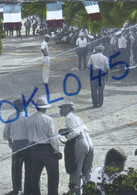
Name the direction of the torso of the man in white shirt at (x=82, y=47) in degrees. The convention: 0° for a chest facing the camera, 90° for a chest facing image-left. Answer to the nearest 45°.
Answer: approximately 0°

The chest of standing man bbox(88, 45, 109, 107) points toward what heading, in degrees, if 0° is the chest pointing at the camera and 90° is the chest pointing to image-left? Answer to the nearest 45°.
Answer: approximately 180°

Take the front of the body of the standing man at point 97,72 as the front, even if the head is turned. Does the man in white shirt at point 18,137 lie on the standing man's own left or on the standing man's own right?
on the standing man's own left
